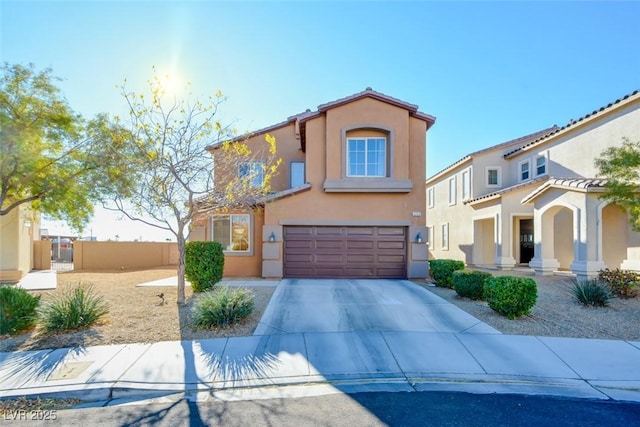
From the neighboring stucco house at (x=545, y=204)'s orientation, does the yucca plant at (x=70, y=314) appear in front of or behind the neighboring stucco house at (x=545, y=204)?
in front

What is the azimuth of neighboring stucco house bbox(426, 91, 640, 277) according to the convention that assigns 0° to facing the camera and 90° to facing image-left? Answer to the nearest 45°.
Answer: approximately 45°

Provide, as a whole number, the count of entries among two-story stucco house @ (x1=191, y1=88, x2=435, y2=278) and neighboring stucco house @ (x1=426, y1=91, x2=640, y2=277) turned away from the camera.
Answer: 0

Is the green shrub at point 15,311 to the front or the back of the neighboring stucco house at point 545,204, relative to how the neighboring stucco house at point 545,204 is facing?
to the front

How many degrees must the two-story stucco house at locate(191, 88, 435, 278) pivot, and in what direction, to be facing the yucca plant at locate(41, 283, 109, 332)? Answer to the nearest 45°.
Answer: approximately 45° to its right

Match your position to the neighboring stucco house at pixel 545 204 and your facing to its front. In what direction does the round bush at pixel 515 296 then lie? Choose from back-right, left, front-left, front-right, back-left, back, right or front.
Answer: front-left

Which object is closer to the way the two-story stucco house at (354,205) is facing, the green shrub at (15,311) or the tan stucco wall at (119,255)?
the green shrub
